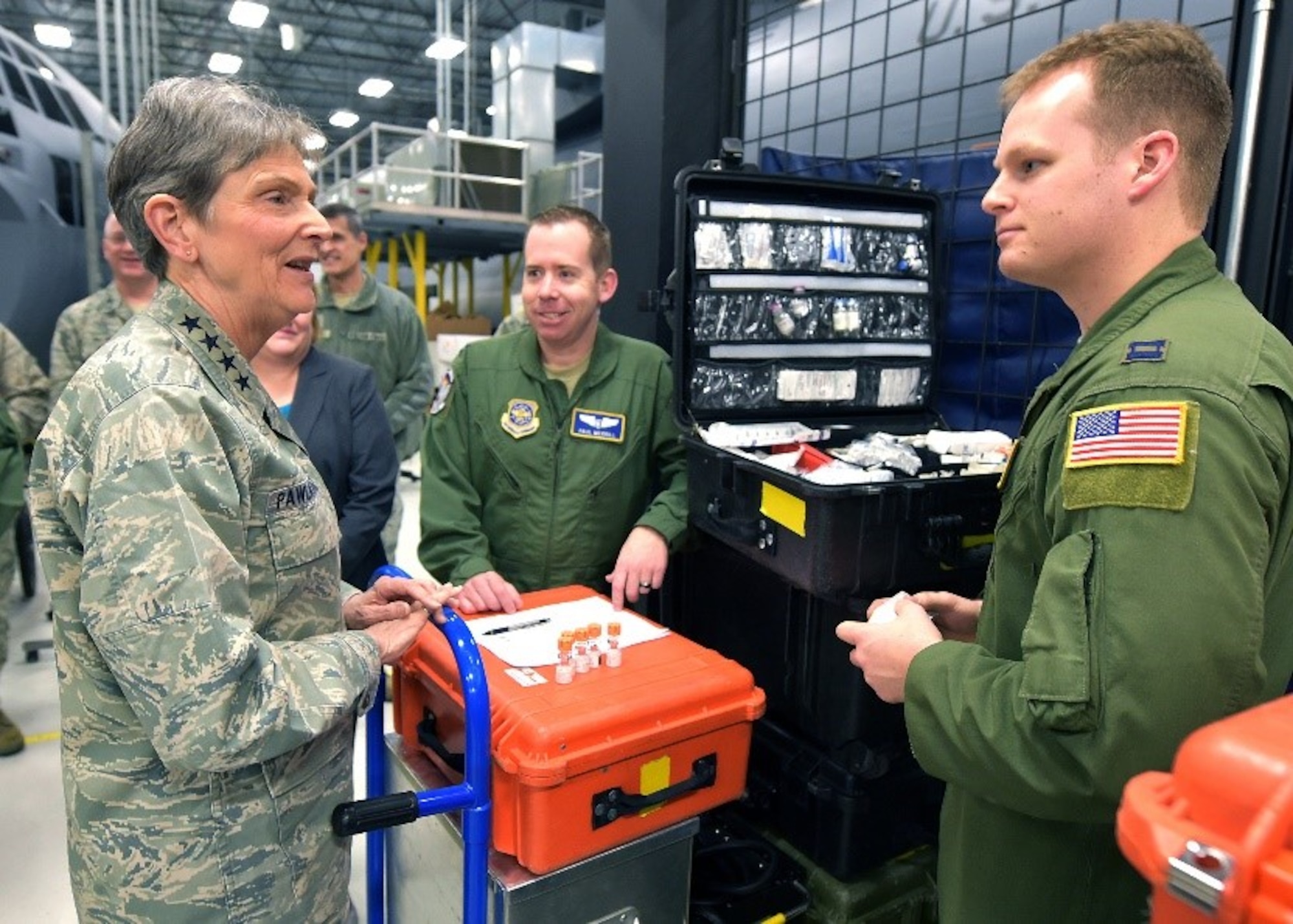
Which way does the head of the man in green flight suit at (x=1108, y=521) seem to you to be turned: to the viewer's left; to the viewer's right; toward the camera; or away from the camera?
to the viewer's left

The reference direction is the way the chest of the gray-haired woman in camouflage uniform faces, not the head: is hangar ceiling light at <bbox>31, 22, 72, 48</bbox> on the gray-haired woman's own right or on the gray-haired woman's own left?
on the gray-haired woman's own left

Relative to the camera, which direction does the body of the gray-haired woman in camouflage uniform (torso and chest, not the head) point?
to the viewer's right

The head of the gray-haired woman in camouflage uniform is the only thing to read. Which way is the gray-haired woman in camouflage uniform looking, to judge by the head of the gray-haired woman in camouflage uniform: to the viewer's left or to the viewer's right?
to the viewer's right

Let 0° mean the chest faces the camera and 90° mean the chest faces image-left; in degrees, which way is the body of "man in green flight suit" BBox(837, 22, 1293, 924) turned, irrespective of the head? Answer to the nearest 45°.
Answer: approximately 90°

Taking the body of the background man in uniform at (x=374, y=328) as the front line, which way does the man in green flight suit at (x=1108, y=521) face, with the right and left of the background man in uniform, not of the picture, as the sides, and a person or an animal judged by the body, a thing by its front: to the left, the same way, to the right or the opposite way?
to the right

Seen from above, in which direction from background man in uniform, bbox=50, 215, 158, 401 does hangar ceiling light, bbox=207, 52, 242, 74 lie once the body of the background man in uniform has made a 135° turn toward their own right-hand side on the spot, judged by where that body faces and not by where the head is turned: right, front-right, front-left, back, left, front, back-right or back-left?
front-right

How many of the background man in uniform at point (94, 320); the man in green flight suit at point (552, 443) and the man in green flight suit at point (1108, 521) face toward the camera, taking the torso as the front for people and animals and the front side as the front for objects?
2
